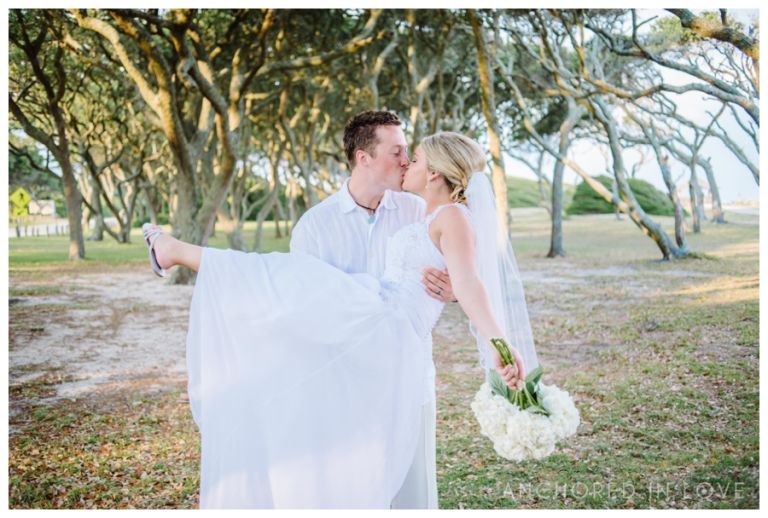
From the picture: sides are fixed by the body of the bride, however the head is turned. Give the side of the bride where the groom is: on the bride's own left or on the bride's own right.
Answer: on the bride's own right

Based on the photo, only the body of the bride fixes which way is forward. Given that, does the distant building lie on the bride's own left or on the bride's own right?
on the bride's own right

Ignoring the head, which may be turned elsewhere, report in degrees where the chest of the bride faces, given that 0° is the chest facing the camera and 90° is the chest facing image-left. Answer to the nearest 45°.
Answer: approximately 90°
